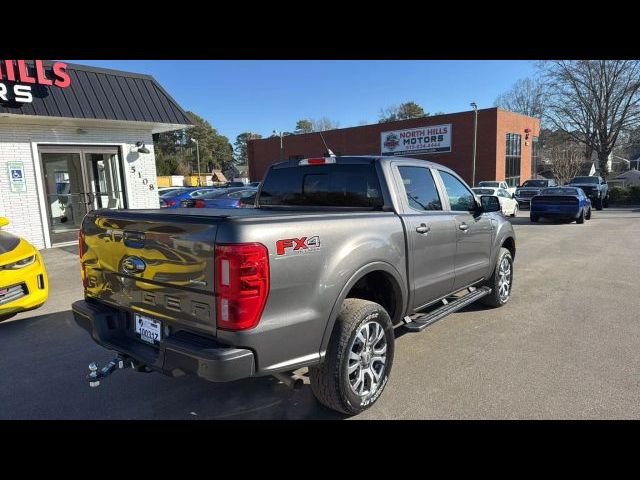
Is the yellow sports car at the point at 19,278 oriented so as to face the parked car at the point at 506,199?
no

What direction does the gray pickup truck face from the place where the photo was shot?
facing away from the viewer and to the right of the viewer

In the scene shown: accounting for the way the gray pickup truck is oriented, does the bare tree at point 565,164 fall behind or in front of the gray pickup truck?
in front

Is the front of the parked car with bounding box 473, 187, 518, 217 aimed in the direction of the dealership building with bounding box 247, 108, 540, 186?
no

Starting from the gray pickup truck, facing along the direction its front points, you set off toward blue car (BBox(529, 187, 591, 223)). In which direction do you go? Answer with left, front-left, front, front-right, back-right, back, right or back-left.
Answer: front

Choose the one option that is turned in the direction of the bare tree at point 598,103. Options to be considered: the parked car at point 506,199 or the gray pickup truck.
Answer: the gray pickup truck

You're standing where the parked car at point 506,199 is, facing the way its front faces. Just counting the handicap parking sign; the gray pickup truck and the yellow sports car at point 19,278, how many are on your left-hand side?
0

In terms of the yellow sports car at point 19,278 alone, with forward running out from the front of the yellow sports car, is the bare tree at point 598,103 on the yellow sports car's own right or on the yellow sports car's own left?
on the yellow sports car's own left

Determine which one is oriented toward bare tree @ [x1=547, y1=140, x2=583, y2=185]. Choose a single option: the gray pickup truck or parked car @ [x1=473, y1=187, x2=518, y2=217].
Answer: the gray pickup truck

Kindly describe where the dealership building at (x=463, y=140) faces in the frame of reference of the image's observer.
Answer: facing the viewer and to the right of the viewer

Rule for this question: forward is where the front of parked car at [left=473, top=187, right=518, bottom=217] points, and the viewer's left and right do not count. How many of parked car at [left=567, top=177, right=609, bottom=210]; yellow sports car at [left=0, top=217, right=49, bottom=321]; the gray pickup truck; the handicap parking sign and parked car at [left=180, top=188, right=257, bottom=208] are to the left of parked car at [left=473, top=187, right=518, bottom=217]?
1

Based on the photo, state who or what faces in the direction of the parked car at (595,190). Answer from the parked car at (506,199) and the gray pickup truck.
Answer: the gray pickup truck

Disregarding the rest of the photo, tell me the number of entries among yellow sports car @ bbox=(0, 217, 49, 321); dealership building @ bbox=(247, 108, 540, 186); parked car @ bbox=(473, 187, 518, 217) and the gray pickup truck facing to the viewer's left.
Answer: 0

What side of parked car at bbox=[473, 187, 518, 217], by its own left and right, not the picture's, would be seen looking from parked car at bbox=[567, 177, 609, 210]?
front

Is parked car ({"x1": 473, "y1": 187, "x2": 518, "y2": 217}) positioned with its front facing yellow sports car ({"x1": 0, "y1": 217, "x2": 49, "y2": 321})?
no

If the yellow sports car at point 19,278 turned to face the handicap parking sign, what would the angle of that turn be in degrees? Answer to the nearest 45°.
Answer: approximately 135° to its left

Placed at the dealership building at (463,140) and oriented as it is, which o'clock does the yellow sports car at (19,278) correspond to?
The yellow sports car is roughly at 2 o'clock from the dealership building.

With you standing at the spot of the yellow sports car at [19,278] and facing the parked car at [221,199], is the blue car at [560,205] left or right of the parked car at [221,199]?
right
